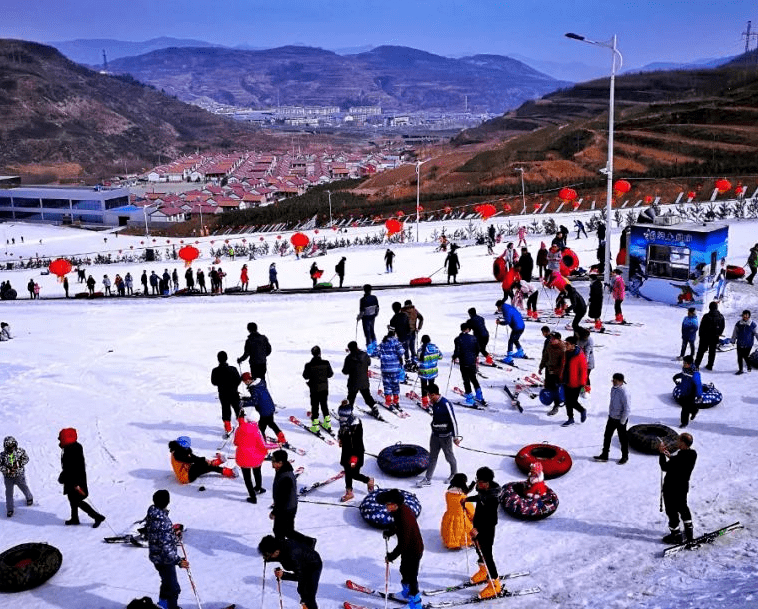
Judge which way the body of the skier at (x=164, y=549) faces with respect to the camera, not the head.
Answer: to the viewer's right

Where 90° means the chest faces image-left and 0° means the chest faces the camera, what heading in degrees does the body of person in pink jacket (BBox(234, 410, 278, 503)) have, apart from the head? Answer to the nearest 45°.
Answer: approximately 180°

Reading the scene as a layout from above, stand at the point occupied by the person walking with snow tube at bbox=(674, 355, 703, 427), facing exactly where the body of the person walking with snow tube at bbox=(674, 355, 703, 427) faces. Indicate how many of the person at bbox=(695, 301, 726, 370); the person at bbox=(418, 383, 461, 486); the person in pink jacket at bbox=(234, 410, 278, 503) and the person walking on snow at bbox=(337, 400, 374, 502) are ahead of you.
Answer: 3

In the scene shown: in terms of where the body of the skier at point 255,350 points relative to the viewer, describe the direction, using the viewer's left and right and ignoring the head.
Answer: facing away from the viewer and to the left of the viewer

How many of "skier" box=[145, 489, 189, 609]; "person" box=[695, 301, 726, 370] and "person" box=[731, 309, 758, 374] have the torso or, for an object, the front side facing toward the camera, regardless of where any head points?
1

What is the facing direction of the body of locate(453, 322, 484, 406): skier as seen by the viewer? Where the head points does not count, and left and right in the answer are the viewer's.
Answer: facing away from the viewer

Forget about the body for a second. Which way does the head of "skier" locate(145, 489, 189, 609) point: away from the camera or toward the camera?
away from the camera

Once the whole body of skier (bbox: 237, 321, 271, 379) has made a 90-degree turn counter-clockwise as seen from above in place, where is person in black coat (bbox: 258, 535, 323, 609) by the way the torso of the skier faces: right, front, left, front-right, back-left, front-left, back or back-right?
front-left

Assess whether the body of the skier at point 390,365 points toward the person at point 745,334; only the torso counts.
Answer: no

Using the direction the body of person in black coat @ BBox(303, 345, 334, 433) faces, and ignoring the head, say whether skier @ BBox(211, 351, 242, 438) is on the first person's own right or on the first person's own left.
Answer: on the first person's own left

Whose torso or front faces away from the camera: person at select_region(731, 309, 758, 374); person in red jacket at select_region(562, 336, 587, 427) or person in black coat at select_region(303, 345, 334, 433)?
the person in black coat

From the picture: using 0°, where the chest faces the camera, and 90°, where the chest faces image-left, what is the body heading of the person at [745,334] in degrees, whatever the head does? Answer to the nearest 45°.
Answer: approximately 0°

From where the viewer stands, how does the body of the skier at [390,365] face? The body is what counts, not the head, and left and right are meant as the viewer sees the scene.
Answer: facing away from the viewer

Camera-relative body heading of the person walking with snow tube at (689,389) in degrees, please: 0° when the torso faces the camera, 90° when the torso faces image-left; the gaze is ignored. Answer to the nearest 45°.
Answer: approximately 45°

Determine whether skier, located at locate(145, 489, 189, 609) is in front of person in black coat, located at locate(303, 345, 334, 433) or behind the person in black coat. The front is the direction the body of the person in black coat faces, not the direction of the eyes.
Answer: behind
